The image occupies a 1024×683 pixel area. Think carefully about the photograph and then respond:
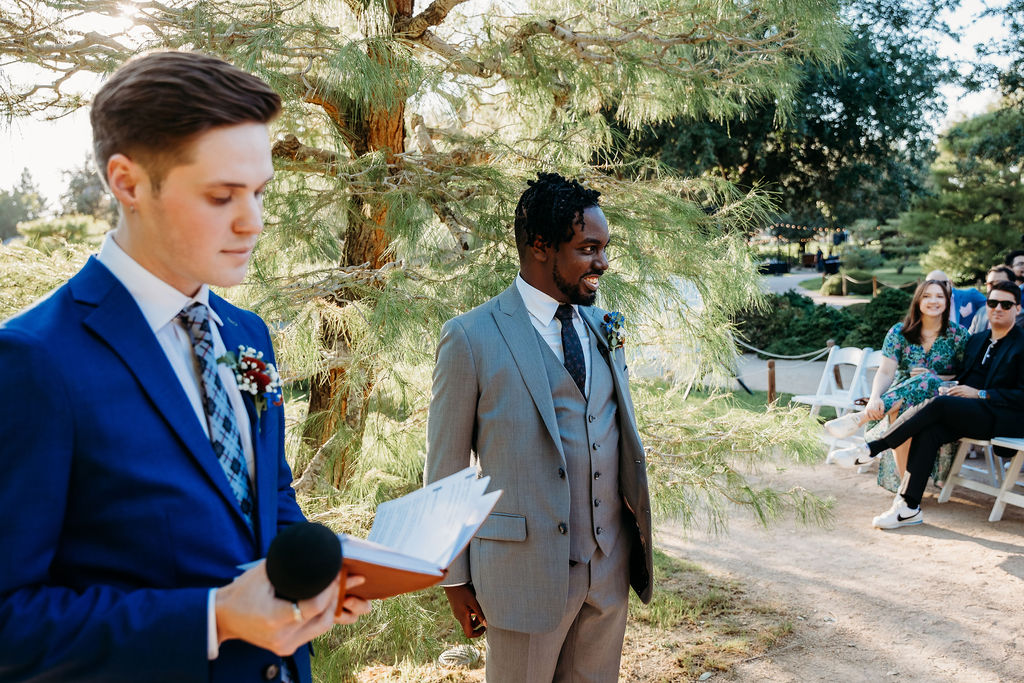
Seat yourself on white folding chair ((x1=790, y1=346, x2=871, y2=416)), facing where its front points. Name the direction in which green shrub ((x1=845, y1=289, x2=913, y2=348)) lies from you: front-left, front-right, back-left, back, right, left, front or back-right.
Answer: back-right

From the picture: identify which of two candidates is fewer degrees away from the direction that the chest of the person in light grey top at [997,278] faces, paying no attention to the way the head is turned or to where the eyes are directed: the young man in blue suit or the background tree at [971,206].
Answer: the young man in blue suit

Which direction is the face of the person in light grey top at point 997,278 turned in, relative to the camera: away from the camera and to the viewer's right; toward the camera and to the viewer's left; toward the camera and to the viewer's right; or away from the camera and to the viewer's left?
toward the camera and to the viewer's left

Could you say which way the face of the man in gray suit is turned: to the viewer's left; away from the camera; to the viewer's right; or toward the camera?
to the viewer's right

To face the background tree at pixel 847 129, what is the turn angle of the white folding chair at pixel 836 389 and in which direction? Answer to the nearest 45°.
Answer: approximately 135° to its right

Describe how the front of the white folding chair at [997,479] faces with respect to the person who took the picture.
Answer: facing the viewer and to the left of the viewer

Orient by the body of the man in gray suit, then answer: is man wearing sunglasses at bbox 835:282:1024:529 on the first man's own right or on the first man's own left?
on the first man's own left

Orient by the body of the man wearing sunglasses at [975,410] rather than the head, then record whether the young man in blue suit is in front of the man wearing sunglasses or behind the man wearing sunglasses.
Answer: in front

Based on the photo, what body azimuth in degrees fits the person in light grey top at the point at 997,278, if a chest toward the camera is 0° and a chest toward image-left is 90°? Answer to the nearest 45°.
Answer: approximately 45°

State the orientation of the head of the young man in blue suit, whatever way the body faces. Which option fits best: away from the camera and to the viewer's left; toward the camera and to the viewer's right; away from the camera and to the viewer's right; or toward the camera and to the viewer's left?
toward the camera and to the viewer's right

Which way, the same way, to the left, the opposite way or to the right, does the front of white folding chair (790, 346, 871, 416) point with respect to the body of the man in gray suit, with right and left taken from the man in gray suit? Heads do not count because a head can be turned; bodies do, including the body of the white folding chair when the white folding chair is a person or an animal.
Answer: to the right

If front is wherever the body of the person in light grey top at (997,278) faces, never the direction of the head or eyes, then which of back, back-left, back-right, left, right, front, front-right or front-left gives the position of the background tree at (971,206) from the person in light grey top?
back-right

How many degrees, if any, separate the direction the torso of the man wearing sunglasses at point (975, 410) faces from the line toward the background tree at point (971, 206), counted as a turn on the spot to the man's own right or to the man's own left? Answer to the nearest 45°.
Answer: approximately 135° to the man's own right
